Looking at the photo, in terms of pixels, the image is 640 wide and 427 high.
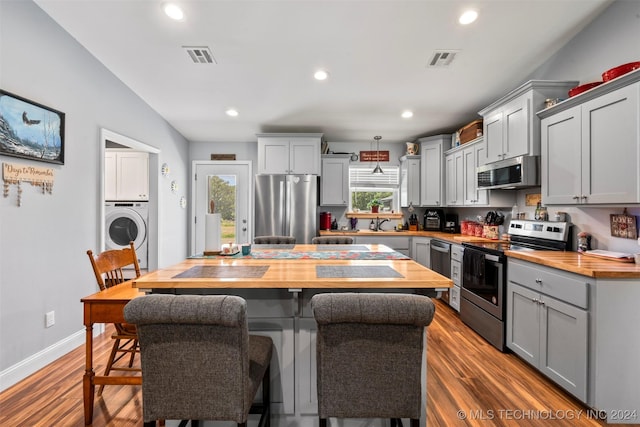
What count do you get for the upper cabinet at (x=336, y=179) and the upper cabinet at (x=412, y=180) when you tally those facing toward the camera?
2

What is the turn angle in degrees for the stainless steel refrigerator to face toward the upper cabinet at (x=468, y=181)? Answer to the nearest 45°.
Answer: approximately 90° to its left

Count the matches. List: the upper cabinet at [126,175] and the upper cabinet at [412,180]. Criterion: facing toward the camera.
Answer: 2

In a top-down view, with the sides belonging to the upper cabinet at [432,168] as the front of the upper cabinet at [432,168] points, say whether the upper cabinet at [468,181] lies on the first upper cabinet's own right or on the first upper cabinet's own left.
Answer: on the first upper cabinet's own left

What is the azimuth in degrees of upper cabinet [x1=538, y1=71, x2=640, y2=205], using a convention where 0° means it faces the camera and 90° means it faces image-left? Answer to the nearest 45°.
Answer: approximately 45°

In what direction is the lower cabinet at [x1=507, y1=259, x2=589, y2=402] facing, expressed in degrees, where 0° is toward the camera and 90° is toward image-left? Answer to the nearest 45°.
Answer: approximately 45°

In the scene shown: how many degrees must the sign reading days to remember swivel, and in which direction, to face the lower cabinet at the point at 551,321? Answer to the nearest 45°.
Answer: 0° — it already faces it

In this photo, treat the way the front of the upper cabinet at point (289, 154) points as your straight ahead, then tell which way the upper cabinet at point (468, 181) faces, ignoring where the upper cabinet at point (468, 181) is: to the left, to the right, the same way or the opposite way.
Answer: to the right

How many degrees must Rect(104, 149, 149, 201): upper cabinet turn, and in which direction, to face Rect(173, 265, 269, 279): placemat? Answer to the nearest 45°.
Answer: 0° — it already faces it

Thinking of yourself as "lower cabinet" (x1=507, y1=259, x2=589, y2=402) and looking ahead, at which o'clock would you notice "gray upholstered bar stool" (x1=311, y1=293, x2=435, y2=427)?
The gray upholstered bar stool is roughly at 11 o'clock from the lower cabinet.

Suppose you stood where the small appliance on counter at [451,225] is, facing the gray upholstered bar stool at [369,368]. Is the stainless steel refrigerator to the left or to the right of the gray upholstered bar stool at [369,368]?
right
